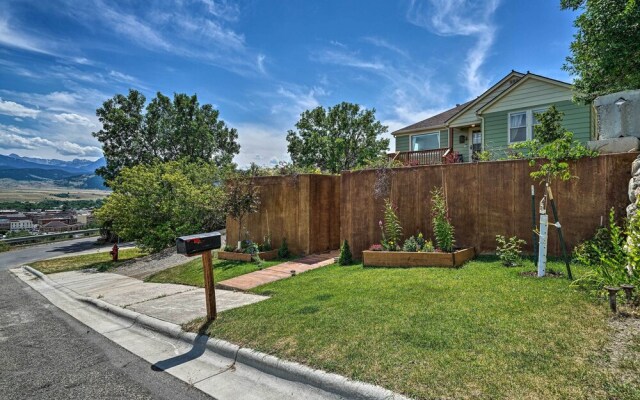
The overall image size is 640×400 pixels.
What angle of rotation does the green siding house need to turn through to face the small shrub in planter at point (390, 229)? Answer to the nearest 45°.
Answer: approximately 45° to its left

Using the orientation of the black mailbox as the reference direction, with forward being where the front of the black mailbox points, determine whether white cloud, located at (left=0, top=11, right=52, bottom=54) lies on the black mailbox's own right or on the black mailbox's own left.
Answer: on the black mailbox's own right

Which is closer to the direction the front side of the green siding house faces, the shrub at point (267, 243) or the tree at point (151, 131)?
the shrub

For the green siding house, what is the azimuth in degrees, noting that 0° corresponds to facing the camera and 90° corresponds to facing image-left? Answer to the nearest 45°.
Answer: approximately 45°

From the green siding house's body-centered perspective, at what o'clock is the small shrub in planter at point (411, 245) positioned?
The small shrub in planter is roughly at 11 o'clock from the green siding house.

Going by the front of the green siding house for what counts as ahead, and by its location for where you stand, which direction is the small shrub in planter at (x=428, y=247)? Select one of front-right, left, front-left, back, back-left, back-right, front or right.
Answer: front-left

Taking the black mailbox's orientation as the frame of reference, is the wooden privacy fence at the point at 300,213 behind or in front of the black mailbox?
behind

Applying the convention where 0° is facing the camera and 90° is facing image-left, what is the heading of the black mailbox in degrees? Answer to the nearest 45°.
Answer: approximately 45°
